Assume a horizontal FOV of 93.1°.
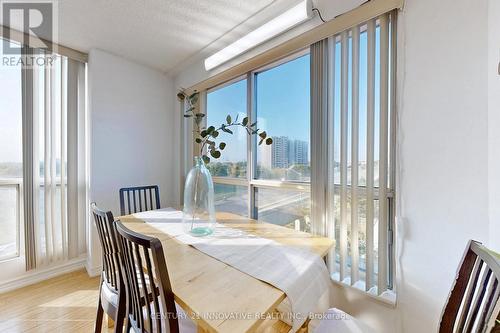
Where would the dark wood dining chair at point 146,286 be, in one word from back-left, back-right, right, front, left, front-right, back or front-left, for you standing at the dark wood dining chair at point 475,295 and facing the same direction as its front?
front

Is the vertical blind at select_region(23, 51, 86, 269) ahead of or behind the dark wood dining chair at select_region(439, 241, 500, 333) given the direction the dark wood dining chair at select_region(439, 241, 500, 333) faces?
ahead

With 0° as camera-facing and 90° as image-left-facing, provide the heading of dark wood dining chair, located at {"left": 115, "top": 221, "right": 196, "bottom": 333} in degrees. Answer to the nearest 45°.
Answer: approximately 225°

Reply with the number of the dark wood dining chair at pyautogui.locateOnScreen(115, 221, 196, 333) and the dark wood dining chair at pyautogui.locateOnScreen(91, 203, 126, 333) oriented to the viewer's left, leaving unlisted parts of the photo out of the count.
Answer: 0

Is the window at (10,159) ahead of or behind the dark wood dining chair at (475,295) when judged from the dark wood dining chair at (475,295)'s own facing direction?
ahead

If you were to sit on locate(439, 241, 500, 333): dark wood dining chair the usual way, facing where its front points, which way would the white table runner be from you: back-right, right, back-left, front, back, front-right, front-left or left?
front-right

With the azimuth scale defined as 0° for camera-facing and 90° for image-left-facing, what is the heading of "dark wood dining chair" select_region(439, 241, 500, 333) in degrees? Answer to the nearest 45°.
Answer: approximately 45°

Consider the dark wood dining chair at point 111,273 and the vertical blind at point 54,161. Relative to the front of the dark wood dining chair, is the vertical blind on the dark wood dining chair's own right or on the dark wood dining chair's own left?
on the dark wood dining chair's own left

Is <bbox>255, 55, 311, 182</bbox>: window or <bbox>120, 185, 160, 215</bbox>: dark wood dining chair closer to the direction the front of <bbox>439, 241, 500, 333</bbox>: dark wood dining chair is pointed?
the dark wood dining chair

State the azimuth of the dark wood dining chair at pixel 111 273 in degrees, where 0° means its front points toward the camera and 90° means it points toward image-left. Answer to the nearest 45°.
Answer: approximately 225°

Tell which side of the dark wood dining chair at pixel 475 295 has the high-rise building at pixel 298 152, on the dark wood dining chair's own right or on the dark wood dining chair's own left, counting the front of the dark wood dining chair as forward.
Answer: on the dark wood dining chair's own right
